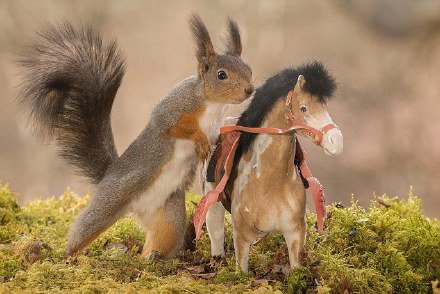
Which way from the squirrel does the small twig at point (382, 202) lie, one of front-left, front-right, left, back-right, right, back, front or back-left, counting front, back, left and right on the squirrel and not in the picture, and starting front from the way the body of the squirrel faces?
front

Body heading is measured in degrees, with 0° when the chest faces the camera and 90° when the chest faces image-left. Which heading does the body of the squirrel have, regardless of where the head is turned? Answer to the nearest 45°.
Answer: approximately 270°
